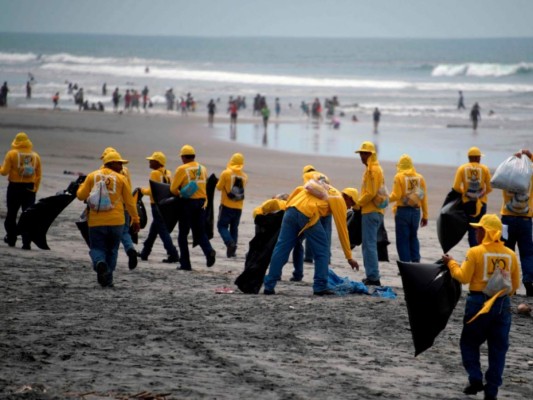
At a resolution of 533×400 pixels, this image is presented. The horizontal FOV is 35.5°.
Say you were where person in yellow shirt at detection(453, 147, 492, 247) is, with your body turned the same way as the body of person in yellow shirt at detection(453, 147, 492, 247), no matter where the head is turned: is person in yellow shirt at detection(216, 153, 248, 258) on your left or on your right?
on your left

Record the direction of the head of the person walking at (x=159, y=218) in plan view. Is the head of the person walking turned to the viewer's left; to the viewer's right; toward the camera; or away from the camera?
to the viewer's left

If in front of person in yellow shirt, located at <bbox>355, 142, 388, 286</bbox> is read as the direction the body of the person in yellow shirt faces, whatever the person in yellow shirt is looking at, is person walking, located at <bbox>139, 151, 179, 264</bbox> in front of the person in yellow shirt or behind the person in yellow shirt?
in front

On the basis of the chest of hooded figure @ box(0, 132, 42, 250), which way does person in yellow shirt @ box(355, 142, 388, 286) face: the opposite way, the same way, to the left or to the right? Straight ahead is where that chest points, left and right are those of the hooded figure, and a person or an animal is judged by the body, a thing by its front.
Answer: to the left

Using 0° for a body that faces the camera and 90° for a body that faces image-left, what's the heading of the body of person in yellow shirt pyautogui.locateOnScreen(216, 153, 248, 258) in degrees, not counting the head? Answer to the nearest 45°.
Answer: approximately 135°

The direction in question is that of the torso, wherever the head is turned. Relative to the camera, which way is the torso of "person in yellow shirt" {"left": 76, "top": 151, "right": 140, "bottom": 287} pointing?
away from the camera

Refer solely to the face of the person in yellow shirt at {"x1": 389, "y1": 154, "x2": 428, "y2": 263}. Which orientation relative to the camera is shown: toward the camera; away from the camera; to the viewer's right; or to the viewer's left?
away from the camera

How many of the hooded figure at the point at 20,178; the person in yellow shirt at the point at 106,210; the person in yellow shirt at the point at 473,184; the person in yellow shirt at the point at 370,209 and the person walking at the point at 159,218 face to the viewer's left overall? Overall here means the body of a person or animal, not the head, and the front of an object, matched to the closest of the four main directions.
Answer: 2

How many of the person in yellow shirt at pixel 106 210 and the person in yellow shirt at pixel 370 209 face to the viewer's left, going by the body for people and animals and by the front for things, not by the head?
1

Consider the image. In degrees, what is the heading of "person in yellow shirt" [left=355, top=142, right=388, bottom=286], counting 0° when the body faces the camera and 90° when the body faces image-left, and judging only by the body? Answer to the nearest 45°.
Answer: approximately 90°

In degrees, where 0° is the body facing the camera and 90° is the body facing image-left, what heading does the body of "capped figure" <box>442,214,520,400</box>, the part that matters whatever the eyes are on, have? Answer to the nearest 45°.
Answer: approximately 135°

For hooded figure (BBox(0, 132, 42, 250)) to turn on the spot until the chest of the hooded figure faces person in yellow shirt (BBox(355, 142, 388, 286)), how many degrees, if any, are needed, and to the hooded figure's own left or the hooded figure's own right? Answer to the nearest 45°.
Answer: approximately 135° to the hooded figure's own right
